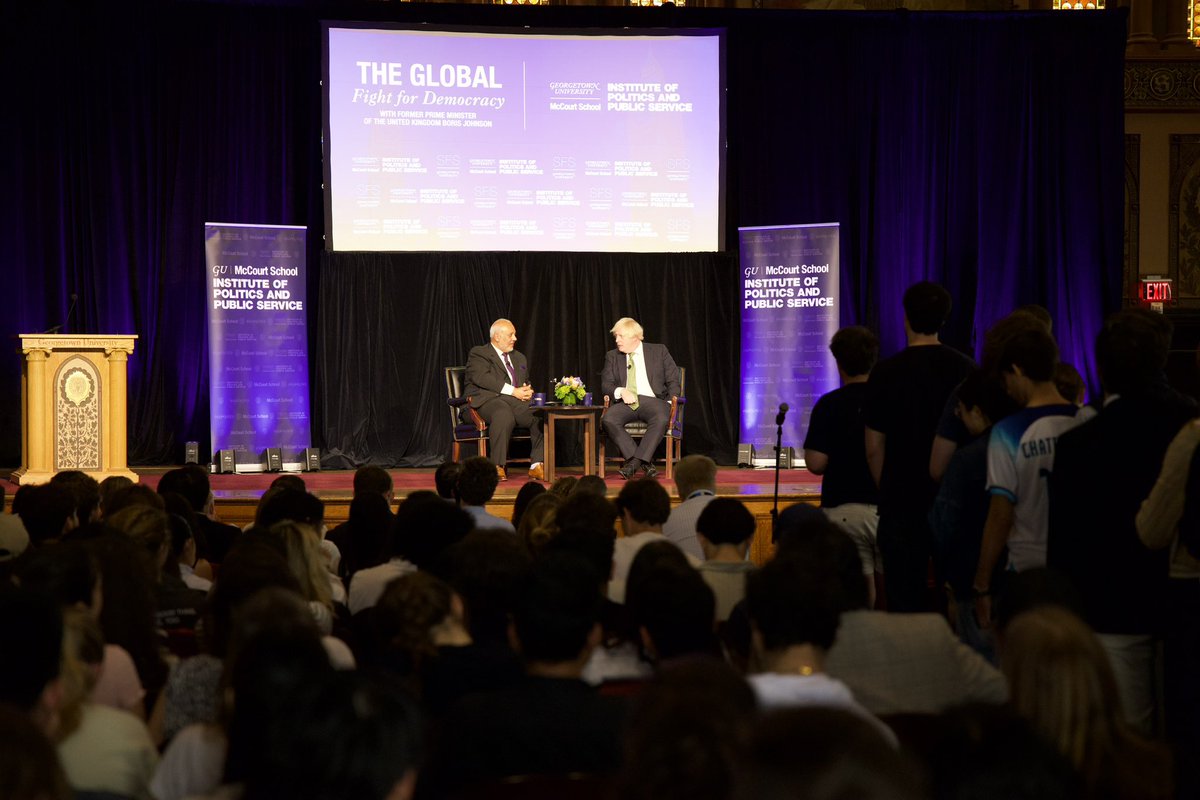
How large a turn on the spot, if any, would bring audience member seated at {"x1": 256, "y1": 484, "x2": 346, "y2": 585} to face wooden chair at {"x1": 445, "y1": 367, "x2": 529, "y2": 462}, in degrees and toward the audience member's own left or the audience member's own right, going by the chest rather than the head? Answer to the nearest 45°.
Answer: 0° — they already face it

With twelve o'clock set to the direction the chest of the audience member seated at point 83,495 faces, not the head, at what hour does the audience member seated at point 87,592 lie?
the audience member seated at point 87,592 is roughly at 6 o'clock from the audience member seated at point 83,495.

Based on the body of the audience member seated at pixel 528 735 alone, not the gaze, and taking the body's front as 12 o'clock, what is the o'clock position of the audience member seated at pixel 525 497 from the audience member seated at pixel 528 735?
the audience member seated at pixel 525 497 is roughly at 12 o'clock from the audience member seated at pixel 528 735.

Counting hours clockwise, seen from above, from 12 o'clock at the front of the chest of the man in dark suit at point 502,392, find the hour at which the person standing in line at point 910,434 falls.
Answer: The person standing in line is roughly at 1 o'clock from the man in dark suit.

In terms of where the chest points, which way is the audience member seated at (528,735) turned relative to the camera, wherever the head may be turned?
away from the camera

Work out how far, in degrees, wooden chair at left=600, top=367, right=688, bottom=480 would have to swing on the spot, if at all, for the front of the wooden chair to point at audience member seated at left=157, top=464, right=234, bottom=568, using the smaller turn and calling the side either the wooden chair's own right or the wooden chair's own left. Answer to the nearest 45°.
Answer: approximately 45° to the wooden chair's own left

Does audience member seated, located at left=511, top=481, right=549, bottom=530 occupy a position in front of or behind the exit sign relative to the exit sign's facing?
in front

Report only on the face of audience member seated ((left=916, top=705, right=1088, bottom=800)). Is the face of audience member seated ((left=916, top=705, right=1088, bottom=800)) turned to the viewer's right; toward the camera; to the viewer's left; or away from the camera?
away from the camera

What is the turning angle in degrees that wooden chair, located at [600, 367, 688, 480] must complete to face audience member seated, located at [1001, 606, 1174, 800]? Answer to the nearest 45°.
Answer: approximately 45° to its left

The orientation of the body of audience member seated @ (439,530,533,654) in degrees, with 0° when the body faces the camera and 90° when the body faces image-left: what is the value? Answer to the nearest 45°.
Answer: approximately 180°

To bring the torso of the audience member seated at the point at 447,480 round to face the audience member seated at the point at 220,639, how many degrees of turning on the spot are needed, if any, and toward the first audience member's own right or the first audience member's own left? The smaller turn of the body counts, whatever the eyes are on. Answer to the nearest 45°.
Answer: approximately 180°

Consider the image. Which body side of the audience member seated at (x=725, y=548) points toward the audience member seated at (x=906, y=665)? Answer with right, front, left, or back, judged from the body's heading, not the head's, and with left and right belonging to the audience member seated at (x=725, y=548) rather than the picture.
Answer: back

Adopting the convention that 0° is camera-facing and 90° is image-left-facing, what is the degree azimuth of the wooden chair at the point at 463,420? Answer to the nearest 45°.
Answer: approximately 315°

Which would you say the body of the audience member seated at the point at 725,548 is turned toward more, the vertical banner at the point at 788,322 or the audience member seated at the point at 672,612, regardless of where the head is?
the vertical banner

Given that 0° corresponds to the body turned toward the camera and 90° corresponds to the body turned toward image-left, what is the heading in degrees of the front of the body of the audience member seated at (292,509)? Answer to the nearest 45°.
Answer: approximately 180°
